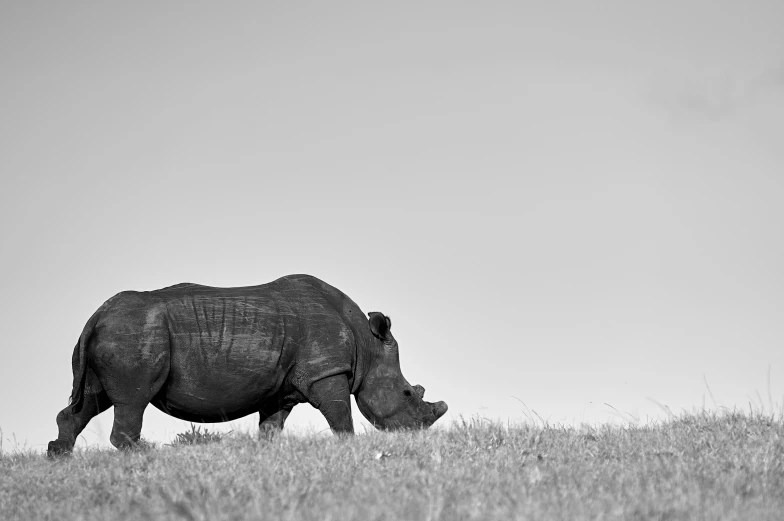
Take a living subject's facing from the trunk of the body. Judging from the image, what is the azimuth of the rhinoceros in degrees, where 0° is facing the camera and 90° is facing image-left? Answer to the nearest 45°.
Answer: approximately 270°
